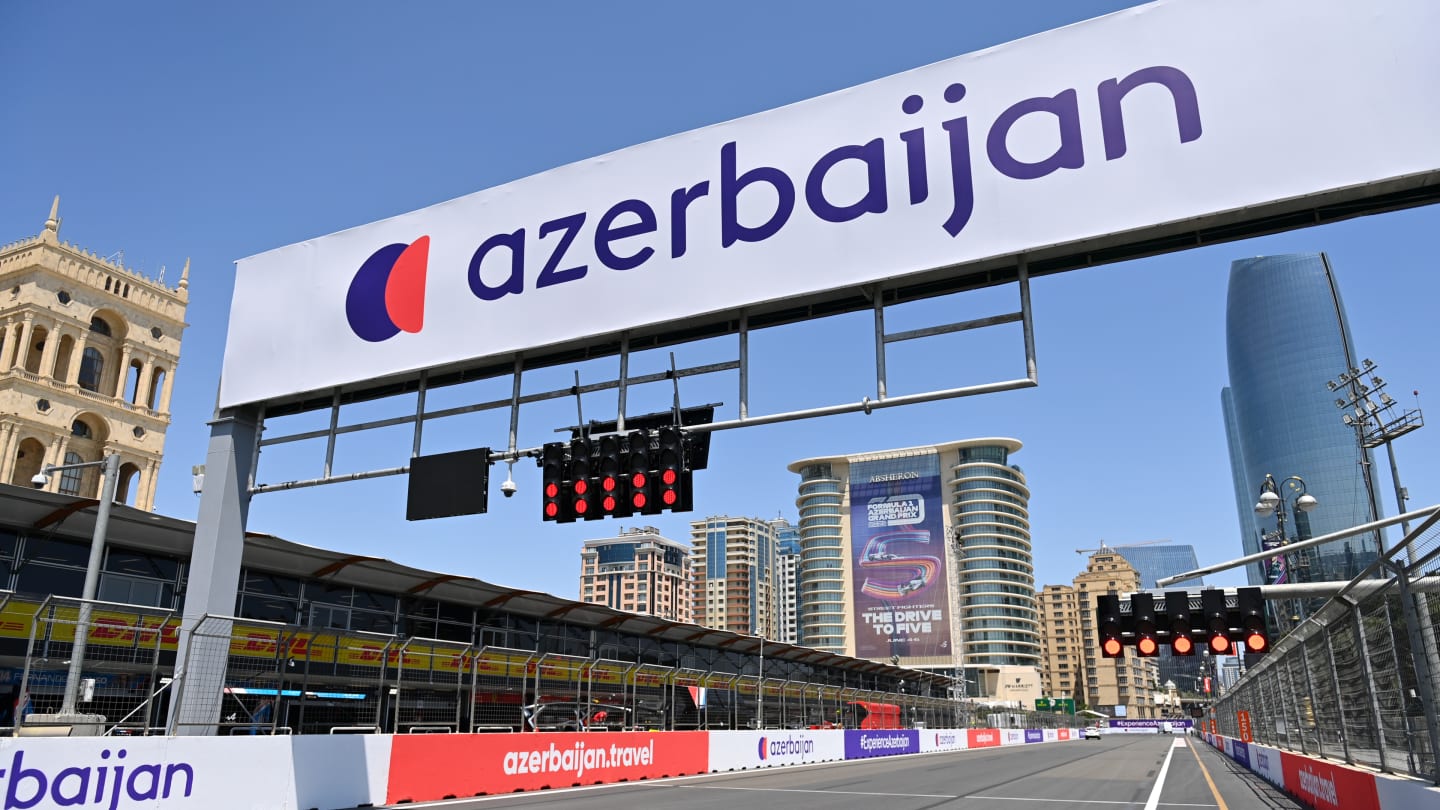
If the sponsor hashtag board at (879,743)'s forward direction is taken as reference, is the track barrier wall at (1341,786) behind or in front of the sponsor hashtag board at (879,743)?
in front

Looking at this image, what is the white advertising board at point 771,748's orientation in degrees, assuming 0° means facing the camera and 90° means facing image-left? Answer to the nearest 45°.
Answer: approximately 315°

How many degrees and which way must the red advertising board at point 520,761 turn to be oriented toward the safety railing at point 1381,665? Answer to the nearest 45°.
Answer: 0° — it already faces it

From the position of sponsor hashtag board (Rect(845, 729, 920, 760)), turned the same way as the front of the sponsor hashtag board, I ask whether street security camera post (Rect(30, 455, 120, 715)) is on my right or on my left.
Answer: on my right

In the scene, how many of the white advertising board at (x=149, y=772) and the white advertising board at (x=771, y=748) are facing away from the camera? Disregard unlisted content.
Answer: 0

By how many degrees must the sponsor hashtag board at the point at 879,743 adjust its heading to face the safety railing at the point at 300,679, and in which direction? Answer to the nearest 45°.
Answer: approximately 90° to its right

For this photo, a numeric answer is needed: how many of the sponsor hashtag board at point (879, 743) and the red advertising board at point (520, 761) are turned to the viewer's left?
0

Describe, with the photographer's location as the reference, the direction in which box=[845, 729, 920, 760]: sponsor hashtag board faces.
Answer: facing the viewer and to the right of the viewer

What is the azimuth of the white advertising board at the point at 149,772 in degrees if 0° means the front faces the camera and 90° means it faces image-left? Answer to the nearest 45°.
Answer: approximately 315°

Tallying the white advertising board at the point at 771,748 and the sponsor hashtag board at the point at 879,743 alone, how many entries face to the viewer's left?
0

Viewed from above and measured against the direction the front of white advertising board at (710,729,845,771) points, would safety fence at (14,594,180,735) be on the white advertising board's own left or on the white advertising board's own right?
on the white advertising board's own right

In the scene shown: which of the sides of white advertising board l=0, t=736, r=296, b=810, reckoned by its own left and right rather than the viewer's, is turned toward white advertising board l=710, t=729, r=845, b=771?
left
